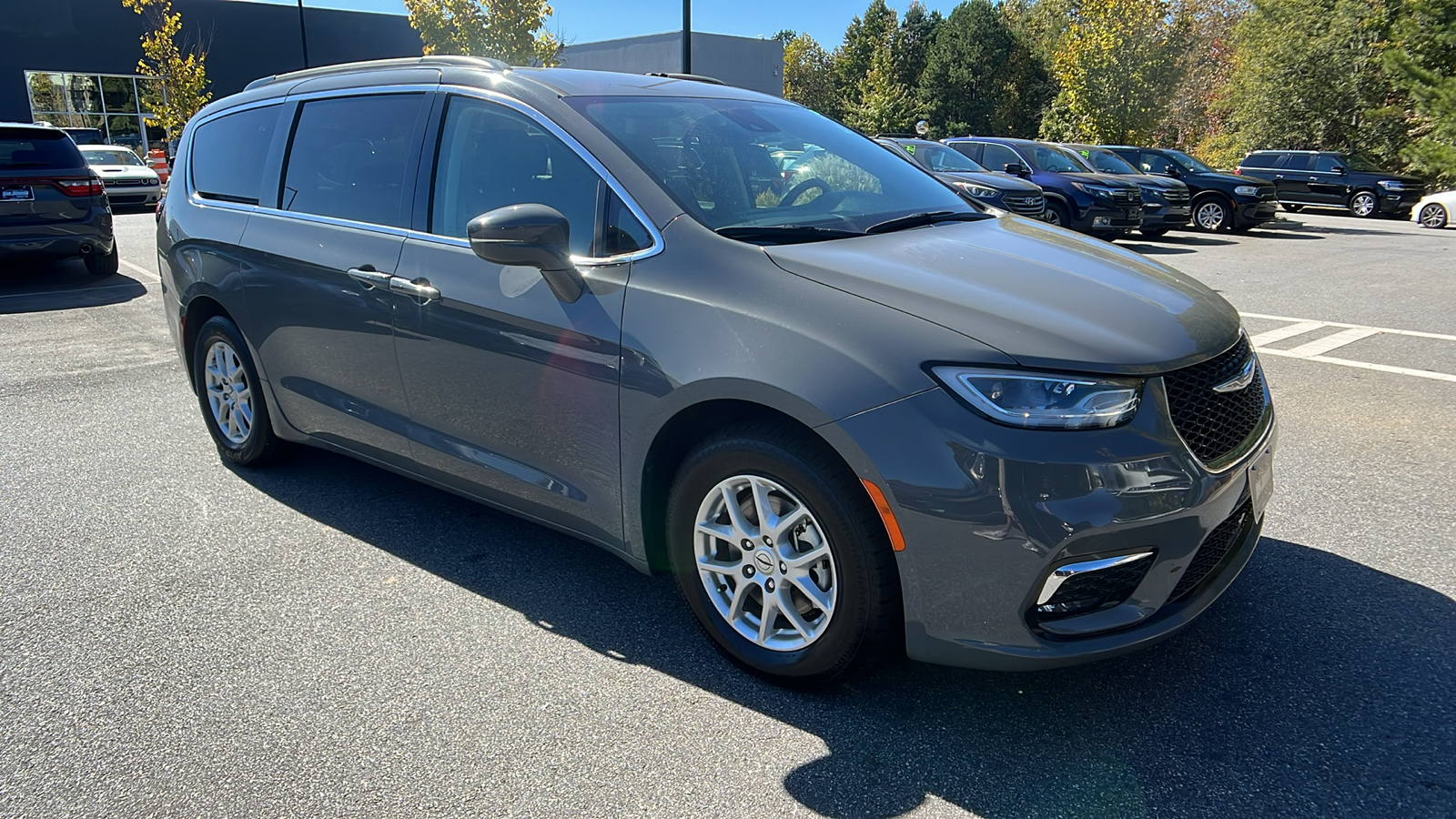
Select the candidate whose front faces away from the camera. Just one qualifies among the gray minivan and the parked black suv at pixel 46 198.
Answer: the parked black suv

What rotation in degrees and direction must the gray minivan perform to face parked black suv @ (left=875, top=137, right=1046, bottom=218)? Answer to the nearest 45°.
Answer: approximately 135° to its left

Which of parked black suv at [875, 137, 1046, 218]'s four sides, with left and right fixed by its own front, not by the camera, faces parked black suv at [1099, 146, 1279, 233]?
left

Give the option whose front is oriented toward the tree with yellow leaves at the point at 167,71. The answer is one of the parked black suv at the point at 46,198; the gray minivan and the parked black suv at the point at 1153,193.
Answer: the parked black suv at the point at 46,198

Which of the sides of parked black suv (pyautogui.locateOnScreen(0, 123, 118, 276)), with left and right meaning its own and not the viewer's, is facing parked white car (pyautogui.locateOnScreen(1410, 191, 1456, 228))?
right

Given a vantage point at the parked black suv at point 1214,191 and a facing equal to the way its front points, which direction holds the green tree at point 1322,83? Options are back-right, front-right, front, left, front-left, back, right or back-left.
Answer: back-left

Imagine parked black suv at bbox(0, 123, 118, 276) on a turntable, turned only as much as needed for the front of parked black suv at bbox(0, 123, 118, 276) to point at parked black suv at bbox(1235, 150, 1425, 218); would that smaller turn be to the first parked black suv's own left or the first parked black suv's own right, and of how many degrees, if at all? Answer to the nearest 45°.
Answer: approximately 90° to the first parked black suv's own right

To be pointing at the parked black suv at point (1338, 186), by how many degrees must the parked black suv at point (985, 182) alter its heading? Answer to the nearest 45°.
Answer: approximately 90° to its left

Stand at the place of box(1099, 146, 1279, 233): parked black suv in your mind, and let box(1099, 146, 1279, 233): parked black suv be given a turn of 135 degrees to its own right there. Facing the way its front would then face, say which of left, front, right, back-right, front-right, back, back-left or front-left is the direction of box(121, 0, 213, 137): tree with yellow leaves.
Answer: front

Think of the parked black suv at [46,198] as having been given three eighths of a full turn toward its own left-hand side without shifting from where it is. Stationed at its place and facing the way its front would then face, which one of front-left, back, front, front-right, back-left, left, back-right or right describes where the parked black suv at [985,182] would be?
back-left

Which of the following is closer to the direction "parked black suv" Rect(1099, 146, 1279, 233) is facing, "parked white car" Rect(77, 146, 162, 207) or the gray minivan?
the gray minivan
